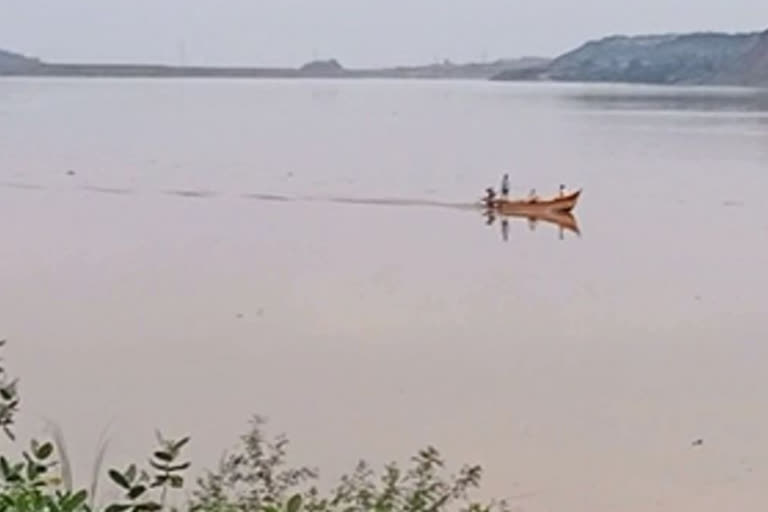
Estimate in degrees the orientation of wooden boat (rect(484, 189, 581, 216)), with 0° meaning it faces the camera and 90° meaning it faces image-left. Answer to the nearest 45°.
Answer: approximately 270°

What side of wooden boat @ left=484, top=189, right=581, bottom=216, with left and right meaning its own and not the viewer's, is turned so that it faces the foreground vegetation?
right
